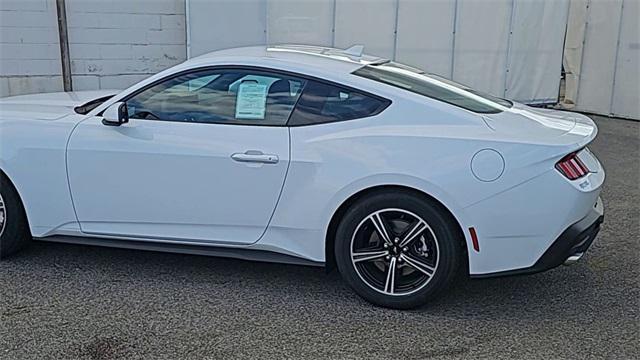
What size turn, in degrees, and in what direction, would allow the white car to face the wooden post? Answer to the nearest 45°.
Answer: approximately 45° to its right

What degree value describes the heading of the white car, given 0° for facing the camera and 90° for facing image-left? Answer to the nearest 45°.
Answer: approximately 90°
